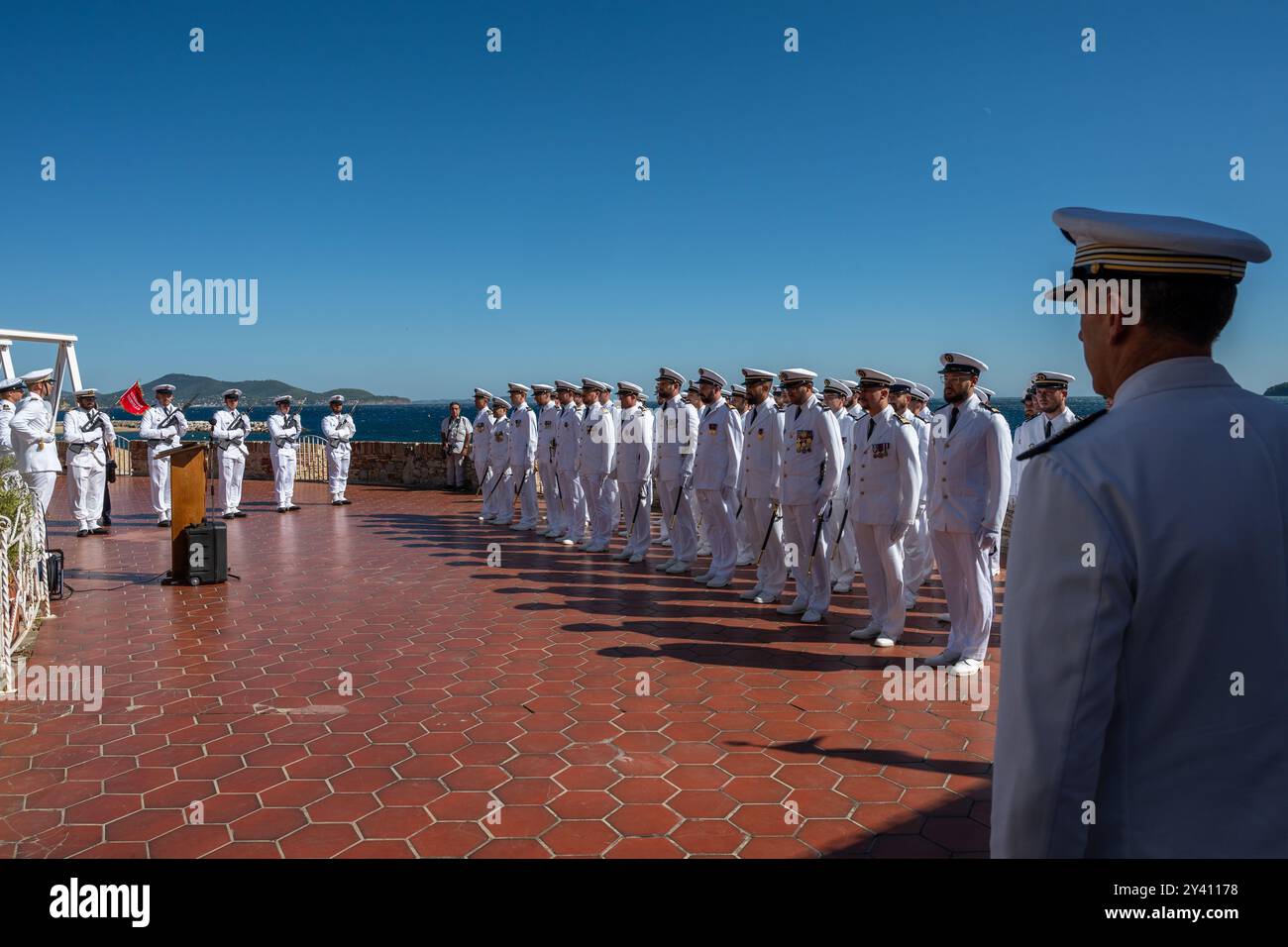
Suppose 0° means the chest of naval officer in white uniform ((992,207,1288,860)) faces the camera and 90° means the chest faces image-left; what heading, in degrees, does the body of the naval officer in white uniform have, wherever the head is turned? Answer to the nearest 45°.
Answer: approximately 135°

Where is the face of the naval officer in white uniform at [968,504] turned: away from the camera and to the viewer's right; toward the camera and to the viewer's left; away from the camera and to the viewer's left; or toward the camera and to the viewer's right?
toward the camera and to the viewer's left

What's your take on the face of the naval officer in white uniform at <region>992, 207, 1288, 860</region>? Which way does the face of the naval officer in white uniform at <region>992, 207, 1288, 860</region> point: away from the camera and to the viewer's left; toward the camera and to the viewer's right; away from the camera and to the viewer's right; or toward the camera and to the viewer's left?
away from the camera and to the viewer's left

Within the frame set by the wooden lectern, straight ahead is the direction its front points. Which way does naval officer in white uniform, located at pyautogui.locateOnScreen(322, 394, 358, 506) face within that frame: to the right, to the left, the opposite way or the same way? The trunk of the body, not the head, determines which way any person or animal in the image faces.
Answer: to the right

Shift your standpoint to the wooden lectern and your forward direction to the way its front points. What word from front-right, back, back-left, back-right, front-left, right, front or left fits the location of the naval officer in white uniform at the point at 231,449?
left

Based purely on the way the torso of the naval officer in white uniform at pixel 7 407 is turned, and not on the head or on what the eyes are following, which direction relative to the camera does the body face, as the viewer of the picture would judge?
to the viewer's right

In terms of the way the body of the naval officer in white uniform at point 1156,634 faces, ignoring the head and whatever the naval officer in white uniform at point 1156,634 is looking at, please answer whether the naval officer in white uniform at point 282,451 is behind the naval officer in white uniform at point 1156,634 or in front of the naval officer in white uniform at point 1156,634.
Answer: in front

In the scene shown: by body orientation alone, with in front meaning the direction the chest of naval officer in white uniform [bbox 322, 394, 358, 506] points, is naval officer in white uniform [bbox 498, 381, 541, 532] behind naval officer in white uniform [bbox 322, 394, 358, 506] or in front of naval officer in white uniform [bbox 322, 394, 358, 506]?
in front
